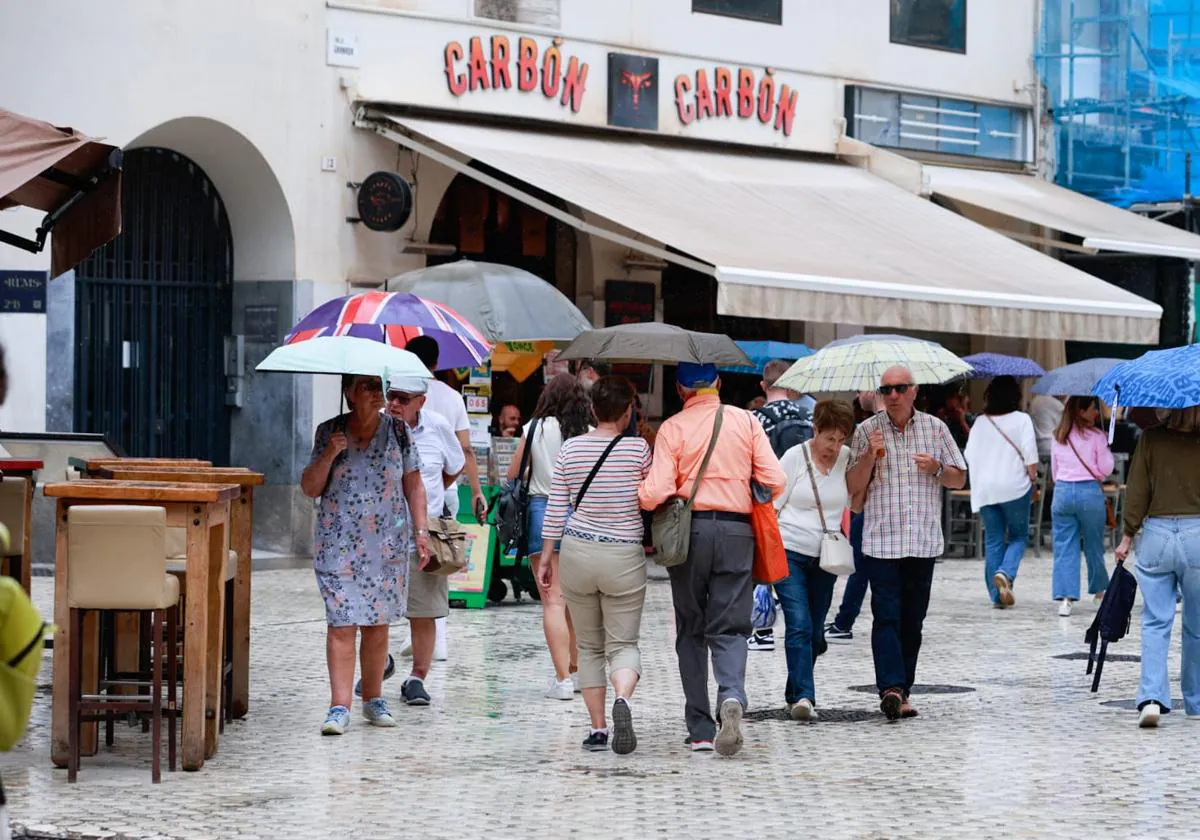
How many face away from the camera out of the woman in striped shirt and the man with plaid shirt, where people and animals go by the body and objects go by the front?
1

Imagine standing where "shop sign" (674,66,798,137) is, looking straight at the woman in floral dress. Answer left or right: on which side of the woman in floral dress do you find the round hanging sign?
right

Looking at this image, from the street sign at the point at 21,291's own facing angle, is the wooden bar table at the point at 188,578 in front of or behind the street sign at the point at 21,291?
in front

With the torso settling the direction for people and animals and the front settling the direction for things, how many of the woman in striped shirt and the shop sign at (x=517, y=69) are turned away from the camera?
1

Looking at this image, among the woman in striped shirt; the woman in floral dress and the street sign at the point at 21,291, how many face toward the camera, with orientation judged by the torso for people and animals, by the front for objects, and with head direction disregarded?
2

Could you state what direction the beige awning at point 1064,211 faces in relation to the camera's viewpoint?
facing the viewer and to the right of the viewer

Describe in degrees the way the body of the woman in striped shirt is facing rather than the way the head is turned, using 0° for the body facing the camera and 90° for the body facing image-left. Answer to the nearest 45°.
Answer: approximately 180°

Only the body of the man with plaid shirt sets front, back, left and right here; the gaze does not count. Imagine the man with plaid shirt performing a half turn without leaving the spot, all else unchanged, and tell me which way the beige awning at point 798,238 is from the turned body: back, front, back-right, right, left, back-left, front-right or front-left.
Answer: front

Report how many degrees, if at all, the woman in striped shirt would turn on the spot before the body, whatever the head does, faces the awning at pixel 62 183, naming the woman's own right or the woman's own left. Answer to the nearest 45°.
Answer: approximately 90° to the woman's own left
